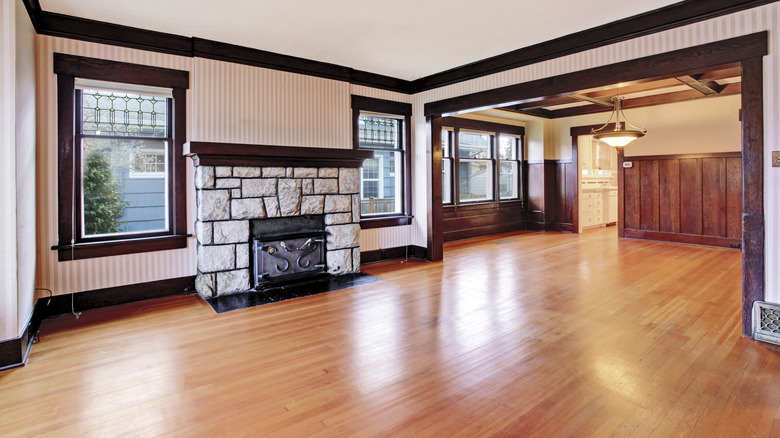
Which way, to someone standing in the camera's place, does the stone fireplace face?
facing the viewer and to the right of the viewer

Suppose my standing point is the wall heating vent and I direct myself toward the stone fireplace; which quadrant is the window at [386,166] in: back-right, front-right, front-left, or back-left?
front-right

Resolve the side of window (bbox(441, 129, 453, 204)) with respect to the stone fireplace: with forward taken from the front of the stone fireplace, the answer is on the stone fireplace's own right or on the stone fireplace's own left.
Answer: on the stone fireplace's own left

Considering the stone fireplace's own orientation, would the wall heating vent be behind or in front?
in front

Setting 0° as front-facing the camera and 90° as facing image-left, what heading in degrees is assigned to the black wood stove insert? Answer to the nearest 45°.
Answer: approximately 315°

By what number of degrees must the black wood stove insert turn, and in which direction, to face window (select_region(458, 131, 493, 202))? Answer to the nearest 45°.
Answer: approximately 90° to its left

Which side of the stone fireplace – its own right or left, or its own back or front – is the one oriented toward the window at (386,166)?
left

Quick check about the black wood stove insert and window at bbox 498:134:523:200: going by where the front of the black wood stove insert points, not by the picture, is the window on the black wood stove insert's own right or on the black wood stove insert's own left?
on the black wood stove insert's own left

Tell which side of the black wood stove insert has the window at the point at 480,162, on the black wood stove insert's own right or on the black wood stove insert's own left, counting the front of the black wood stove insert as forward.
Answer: on the black wood stove insert's own left
